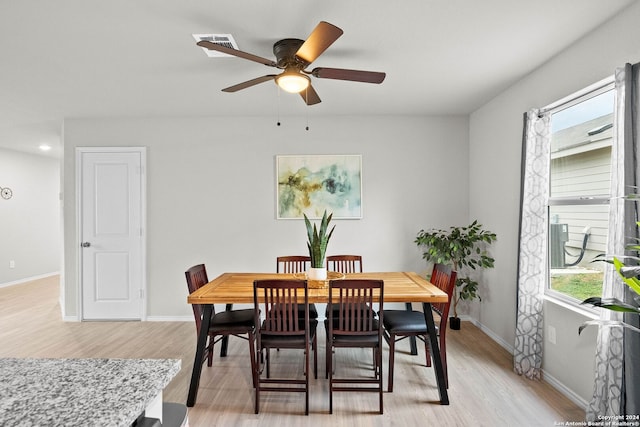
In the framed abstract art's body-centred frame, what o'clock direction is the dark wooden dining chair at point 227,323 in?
The dark wooden dining chair is roughly at 1 o'clock from the framed abstract art.

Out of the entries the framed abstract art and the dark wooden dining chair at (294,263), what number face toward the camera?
2

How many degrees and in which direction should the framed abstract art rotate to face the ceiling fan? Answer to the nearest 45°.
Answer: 0° — it already faces it

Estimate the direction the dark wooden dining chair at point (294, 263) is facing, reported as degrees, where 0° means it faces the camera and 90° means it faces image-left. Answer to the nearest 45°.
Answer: approximately 0°

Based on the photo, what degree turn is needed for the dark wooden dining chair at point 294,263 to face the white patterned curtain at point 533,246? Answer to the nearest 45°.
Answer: approximately 45° to its left

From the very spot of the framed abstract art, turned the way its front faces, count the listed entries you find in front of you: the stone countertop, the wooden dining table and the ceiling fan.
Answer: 3

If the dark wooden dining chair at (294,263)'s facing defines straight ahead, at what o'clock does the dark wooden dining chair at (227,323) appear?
the dark wooden dining chair at (227,323) is roughly at 1 o'clock from the dark wooden dining chair at (294,263).

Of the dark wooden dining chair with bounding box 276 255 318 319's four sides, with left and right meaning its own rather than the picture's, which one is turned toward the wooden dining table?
front

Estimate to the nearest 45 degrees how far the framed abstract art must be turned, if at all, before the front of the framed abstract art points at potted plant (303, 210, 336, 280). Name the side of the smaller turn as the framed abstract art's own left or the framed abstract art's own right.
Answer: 0° — it already faces it

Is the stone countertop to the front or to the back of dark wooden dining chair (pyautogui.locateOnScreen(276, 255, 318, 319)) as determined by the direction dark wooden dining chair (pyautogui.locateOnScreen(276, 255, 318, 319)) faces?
to the front

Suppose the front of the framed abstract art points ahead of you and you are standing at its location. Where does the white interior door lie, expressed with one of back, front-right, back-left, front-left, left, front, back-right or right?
right

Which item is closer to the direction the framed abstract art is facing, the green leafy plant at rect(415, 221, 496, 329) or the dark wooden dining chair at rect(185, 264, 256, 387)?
the dark wooden dining chair
